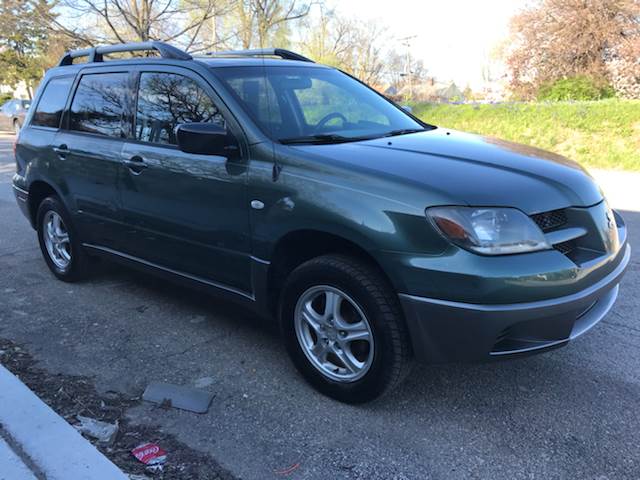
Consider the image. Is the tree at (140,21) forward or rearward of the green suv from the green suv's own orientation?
rearward

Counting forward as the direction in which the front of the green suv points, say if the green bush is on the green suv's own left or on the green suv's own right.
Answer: on the green suv's own left

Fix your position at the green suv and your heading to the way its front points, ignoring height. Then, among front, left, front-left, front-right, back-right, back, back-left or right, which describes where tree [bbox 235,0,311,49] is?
back-left

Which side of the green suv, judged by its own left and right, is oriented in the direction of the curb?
right

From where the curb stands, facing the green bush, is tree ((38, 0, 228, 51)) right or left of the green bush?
left

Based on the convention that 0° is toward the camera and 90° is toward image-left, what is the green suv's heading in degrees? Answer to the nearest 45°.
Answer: approximately 315°

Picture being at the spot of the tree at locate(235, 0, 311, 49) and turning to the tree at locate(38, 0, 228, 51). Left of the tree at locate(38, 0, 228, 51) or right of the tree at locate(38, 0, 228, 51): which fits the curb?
left

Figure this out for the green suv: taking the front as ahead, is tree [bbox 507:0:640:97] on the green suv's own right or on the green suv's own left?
on the green suv's own left
